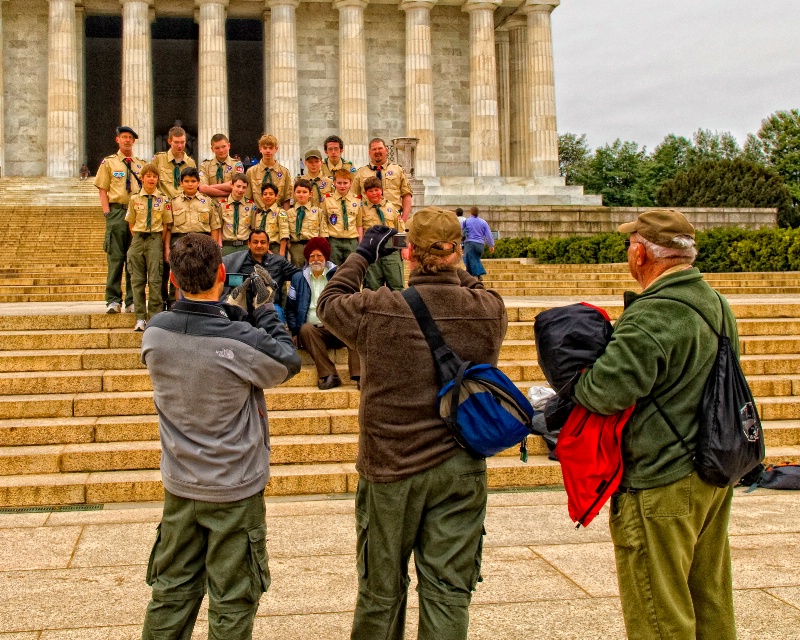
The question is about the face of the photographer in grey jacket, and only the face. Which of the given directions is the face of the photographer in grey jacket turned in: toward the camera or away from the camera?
away from the camera

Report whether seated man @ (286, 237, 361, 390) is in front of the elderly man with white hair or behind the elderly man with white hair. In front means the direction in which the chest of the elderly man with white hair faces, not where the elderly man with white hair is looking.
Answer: in front

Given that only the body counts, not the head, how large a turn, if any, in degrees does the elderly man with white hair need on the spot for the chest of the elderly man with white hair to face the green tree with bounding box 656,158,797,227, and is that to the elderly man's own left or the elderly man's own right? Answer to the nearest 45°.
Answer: approximately 45° to the elderly man's own right

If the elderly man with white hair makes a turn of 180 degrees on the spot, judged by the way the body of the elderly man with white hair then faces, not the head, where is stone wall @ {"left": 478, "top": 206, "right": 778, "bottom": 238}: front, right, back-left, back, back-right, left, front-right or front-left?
back-left

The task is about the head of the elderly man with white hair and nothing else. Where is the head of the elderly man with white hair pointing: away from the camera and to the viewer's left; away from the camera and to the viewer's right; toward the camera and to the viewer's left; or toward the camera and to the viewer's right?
away from the camera and to the viewer's left

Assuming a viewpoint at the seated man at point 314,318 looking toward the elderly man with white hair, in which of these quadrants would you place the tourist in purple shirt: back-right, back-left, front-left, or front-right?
back-left

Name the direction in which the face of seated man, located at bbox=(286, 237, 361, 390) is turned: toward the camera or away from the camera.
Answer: toward the camera

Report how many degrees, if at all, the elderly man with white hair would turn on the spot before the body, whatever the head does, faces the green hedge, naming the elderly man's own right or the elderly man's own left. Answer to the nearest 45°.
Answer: approximately 45° to the elderly man's own right

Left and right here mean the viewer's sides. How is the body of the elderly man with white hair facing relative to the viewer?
facing away from the viewer and to the left of the viewer

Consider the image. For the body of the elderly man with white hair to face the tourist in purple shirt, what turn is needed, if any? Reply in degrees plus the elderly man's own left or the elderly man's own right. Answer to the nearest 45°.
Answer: approximately 45° to the elderly man's own right

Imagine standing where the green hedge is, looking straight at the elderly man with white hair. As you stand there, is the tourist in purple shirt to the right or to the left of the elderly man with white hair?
right

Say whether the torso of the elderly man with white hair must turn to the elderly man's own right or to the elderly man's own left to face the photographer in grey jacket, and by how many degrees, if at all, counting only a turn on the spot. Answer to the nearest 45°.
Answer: approximately 45° to the elderly man's own left
